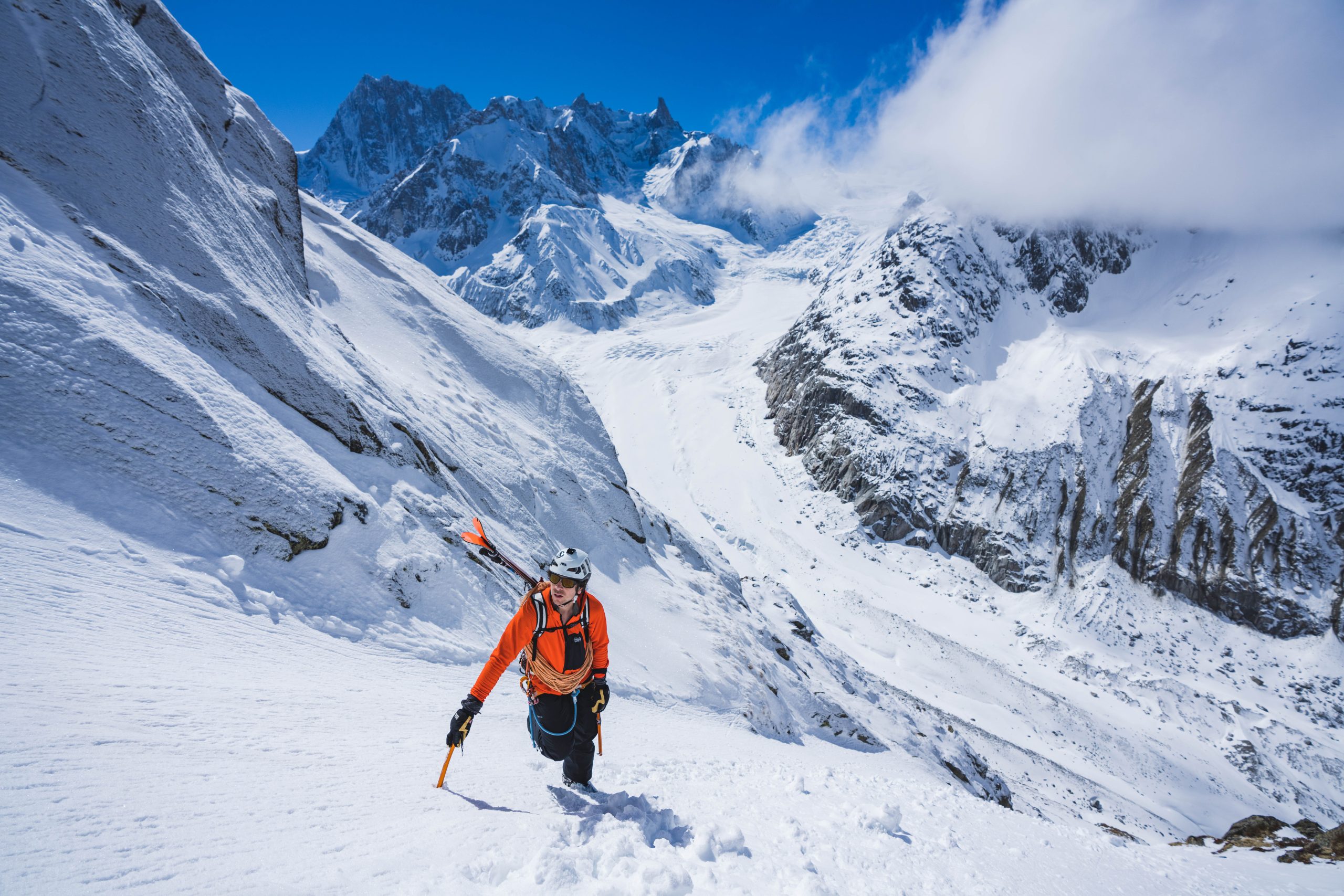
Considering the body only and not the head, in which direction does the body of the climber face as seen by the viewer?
toward the camera
